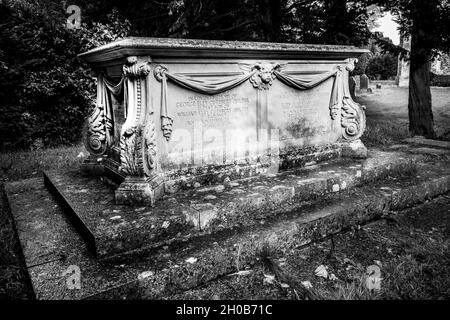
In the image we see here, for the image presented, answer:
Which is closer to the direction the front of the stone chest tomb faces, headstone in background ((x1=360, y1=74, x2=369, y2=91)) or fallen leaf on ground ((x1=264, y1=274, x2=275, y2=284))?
the fallen leaf on ground

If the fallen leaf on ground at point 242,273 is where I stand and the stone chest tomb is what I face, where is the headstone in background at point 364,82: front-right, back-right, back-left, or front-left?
front-right

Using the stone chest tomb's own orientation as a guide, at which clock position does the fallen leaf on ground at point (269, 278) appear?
The fallen leaf on ground is roughly at 1 o'clock from the stone chest tomb.

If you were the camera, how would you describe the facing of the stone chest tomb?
facing the viewer and to the right of the viewer

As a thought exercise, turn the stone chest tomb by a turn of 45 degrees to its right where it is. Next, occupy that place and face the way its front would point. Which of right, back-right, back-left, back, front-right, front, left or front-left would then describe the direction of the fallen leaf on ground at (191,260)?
front

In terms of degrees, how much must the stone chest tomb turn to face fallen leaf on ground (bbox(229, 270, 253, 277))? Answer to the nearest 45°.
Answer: approximately 45° to its right

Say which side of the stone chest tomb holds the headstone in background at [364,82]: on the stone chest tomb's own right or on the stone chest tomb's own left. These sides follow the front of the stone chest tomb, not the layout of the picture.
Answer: on the stone chest tomb's own left

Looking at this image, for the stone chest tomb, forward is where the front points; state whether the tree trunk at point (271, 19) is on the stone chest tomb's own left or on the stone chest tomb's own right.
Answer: on the stone chest tomb's own left

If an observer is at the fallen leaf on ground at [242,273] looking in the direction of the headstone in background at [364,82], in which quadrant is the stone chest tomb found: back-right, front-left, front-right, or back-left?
front-left

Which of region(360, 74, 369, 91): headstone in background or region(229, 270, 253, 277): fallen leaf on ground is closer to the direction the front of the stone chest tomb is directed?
the fallen leaf on ground

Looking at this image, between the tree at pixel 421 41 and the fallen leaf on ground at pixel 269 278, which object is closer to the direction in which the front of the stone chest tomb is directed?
the fallen leaf on ground

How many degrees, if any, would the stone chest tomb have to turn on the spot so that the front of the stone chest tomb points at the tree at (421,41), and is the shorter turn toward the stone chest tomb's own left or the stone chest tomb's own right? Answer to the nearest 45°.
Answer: approximately 90° to the stone chest tomb's own left
